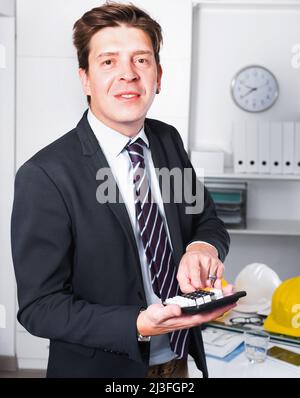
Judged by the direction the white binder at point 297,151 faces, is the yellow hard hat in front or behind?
in front

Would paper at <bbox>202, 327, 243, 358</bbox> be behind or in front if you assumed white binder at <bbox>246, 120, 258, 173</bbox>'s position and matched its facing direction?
in front

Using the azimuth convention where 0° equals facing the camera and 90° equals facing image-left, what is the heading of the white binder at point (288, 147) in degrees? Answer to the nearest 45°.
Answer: approximately 0°

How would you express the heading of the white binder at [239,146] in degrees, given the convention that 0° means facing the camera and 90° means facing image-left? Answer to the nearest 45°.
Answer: approximately 0°

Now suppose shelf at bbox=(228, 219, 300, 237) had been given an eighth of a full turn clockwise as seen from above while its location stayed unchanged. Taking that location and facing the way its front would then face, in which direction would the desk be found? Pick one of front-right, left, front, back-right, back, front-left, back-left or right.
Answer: front-left

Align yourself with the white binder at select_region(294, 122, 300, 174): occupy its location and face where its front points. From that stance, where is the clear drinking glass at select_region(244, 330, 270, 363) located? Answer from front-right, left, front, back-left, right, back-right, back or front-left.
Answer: front

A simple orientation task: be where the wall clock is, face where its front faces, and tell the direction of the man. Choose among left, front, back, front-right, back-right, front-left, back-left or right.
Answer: front

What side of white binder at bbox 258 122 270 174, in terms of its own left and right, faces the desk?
front

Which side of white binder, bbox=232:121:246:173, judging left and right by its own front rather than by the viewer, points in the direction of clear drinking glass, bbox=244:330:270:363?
front

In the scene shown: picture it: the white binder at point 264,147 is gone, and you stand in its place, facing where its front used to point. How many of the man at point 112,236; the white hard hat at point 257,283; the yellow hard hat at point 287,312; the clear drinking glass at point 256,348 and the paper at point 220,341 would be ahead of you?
5

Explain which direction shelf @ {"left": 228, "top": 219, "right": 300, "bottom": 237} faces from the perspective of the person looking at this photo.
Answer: facing the viewer
